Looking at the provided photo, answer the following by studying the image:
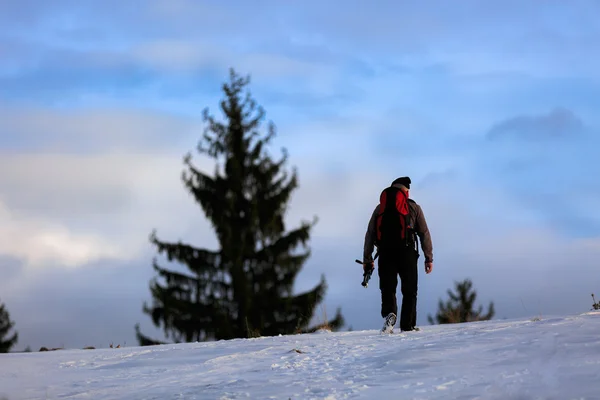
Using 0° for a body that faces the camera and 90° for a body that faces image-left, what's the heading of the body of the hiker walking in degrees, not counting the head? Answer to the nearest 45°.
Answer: approximately 180°

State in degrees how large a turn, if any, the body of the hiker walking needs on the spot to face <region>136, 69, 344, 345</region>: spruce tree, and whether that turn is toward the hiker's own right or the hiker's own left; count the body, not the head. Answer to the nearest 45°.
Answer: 0° — they already face it
